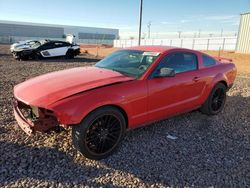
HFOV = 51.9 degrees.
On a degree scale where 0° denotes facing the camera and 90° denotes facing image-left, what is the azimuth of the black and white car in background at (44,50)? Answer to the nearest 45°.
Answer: approximately 45°

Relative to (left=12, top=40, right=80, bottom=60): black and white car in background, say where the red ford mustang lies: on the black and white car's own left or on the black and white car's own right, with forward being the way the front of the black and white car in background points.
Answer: on the black and white car's own left

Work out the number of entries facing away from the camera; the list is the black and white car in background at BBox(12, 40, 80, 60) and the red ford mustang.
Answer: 0

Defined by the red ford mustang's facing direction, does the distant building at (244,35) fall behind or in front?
behind

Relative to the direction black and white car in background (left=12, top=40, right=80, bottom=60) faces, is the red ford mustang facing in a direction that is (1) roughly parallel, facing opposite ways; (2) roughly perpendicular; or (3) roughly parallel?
roughly parallel

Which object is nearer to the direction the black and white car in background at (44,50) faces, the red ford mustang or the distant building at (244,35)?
the red ford mustang

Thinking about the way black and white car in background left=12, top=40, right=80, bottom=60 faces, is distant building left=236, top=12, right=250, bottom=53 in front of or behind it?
behind

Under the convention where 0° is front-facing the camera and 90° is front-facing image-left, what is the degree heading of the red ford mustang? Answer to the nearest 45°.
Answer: approximately 45°

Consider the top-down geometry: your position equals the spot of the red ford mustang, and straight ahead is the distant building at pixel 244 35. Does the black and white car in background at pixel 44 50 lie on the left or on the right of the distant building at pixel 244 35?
left

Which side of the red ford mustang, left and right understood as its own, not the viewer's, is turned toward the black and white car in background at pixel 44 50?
right
